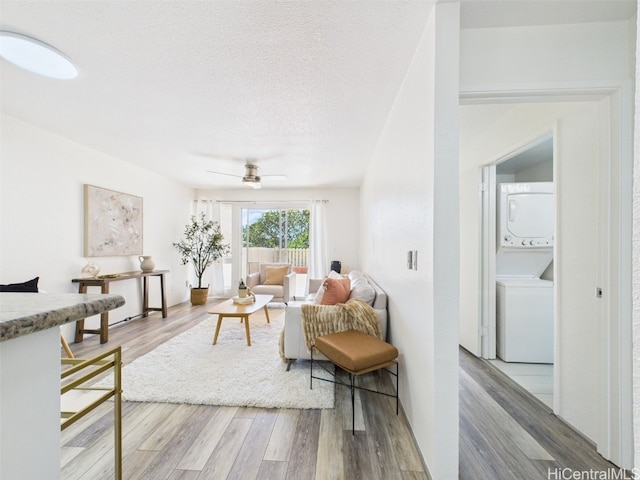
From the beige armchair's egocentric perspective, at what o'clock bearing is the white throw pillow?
The white throw pillow is roughly at 10 o'clock from the beige armchair.

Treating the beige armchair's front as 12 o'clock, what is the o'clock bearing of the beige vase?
The beige vase is roughly at 1 o'clock from the beige armchair.

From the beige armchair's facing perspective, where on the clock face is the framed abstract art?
The framed abstract art is roughly at 1 o'clock from the beige armchair.

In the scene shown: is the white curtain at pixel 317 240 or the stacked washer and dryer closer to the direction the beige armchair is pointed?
the stacked washer and dryer

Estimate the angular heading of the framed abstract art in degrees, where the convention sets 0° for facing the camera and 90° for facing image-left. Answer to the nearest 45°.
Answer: approximately 315°

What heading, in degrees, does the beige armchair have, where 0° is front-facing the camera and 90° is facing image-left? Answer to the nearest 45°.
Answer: approximately 45°

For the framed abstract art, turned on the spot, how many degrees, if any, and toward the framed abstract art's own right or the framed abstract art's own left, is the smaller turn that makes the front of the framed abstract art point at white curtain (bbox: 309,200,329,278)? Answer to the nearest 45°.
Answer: approximately 45° to the framed abstract art's own left

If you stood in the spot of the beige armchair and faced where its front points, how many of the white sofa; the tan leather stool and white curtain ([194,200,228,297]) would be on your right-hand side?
1

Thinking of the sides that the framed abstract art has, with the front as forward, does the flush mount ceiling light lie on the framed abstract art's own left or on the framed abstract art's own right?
on the framed abstract art's own right

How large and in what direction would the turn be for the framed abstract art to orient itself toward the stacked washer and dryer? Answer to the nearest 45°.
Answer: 0° — it already faces it

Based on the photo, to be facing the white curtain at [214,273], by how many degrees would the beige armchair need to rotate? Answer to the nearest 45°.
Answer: approximately 90° to its right
